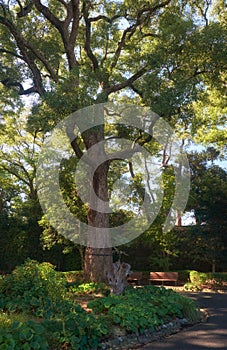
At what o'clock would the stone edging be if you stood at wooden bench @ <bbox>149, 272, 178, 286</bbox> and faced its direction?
The stone edging is roughly at 12 o'clock from the wooden bench.

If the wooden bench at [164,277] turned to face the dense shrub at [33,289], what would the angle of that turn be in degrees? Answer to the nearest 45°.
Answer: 0° — it already faces it

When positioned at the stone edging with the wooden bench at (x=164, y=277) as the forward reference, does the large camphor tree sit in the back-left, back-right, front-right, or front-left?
front-left

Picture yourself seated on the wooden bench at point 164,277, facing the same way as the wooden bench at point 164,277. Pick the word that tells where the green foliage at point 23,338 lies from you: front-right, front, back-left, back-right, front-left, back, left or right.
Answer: front

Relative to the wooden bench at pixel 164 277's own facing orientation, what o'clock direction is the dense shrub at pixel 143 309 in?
The dense shrub is roughly at 12 o'clock from the wooden bench.

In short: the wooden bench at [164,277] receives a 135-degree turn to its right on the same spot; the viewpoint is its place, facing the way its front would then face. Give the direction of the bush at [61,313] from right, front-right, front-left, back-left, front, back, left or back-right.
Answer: back-left

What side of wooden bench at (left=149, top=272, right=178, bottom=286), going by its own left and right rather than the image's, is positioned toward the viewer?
front

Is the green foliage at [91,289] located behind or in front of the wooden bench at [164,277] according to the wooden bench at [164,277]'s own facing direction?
in front

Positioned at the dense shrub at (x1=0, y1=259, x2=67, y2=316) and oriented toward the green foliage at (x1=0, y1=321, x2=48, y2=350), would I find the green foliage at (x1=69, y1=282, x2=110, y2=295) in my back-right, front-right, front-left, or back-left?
back-left
